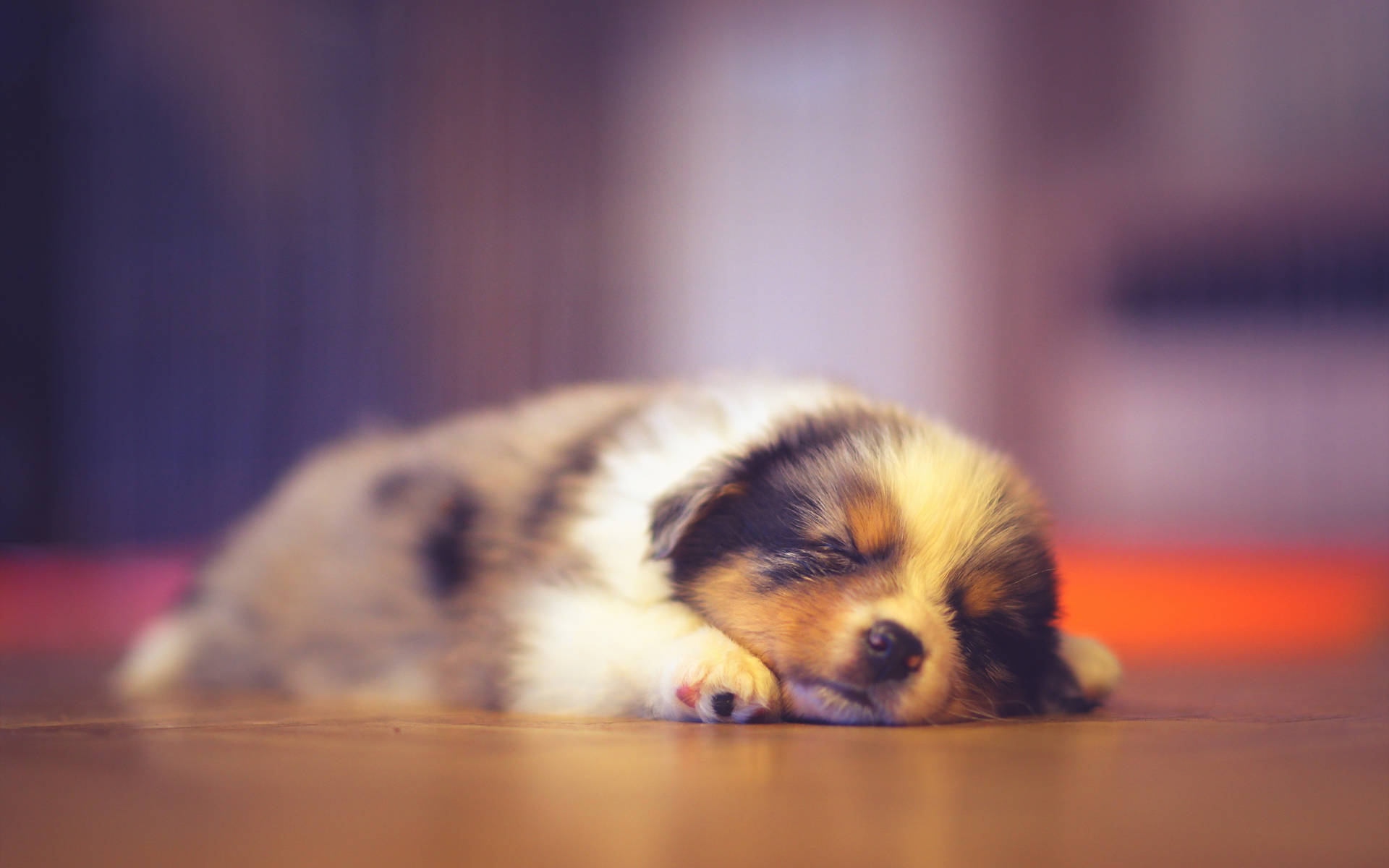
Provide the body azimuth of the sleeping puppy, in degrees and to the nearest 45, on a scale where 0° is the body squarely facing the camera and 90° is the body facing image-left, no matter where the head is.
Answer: approximately 315°
